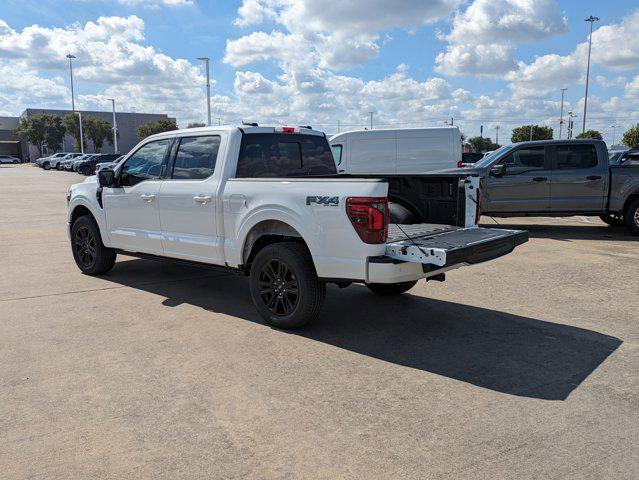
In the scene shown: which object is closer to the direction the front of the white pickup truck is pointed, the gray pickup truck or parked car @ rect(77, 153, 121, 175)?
the parked car

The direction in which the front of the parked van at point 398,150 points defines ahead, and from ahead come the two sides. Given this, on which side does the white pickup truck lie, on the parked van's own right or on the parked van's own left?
on the parked van's own left

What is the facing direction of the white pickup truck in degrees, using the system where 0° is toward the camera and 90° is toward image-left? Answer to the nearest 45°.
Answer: approximately 135°

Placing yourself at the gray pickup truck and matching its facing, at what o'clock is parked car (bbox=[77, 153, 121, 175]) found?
The parked car is roughly at 1 o'clock from the gray pickup truck.

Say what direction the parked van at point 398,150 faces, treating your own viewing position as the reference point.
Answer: facing to the left of the viewer

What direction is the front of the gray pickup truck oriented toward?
to the viewer's left

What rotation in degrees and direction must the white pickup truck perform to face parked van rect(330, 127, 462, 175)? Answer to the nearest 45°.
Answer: approximately 45° to its right

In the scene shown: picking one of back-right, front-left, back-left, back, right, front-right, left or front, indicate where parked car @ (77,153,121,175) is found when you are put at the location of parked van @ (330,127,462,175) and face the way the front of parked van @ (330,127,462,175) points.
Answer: front-right

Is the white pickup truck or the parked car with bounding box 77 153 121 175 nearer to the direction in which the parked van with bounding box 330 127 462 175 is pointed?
the parked car

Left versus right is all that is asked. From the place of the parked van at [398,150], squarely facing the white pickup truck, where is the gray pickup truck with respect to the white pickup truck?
left

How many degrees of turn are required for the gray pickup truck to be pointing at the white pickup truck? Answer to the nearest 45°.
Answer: approximately 90° to its left

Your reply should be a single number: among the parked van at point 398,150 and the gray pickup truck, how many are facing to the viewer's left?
2
